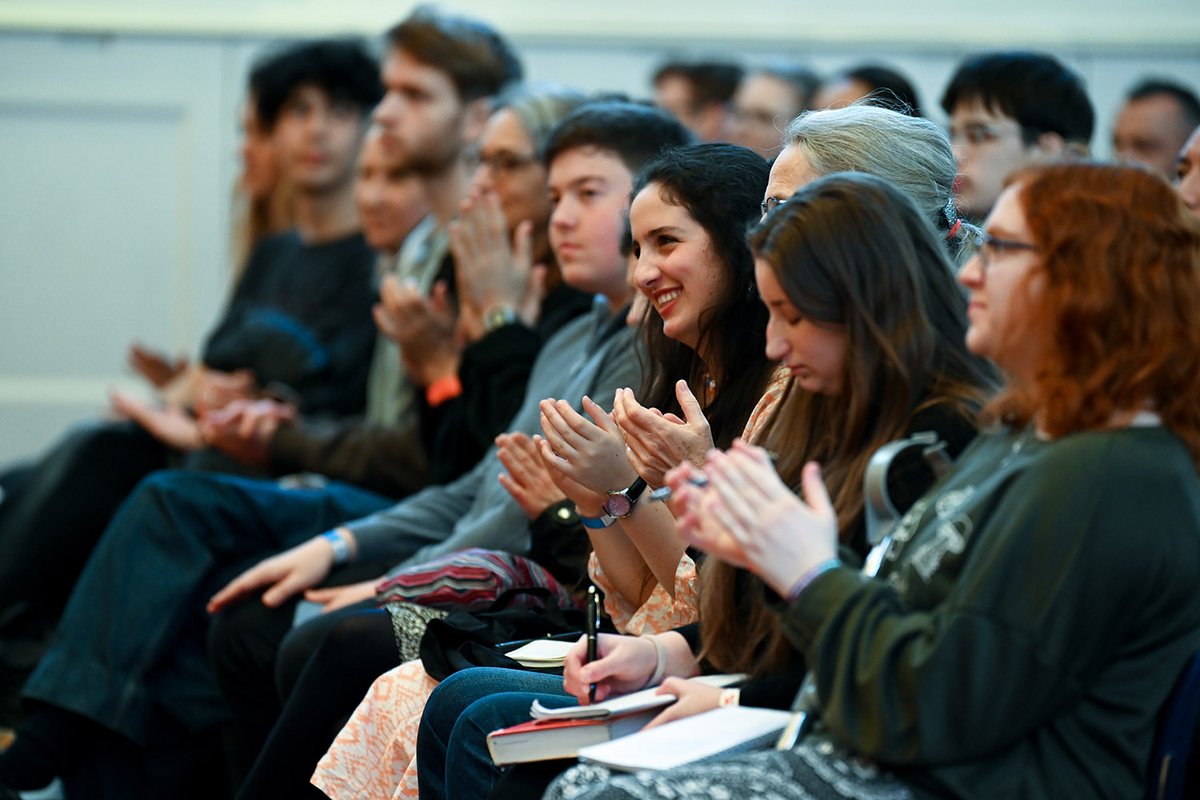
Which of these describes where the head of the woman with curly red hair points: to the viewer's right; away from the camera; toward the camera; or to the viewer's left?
to the viewer's left

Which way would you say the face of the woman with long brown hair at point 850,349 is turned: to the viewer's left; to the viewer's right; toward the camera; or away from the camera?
to the viewer's left

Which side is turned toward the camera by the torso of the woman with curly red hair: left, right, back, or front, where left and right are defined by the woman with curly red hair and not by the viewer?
left

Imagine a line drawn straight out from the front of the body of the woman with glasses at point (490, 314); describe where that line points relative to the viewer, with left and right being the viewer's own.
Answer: facing the viewer and to the left of the viewer
